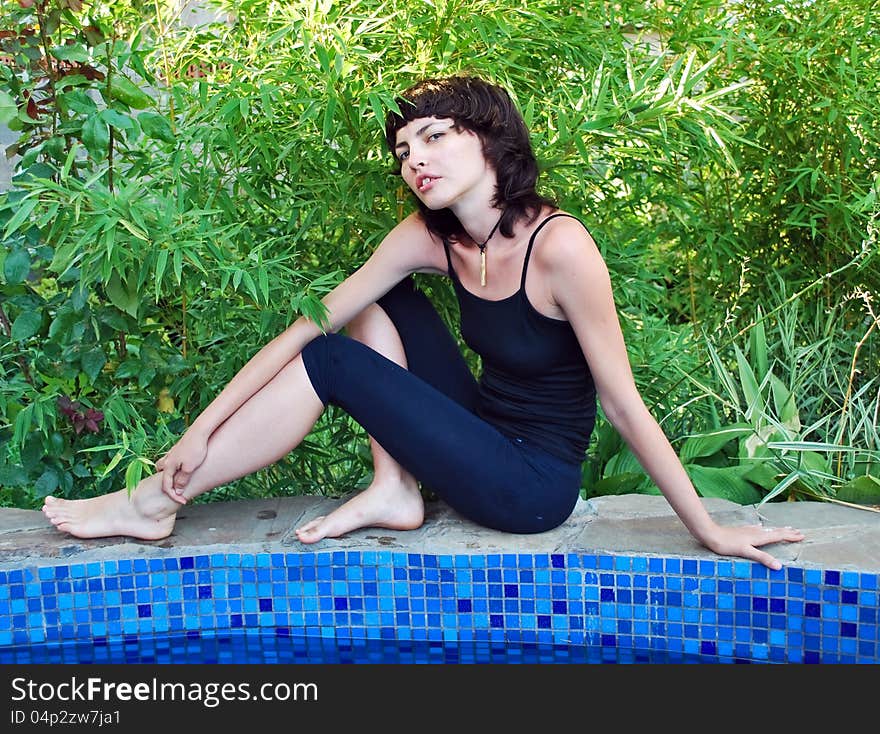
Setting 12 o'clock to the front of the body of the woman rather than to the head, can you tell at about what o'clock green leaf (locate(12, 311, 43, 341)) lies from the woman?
The green leaf is roughly at 2 o'clock from the woman.

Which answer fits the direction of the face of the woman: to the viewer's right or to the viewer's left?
to the viewer's left

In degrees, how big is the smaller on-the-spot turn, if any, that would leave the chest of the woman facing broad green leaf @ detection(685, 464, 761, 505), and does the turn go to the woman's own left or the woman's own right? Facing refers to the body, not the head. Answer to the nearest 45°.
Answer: approximately 180°

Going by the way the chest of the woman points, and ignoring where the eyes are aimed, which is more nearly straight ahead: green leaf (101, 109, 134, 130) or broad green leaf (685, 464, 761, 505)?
the green leaf

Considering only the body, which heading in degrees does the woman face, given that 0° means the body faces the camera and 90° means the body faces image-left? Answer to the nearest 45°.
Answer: approximately 45°

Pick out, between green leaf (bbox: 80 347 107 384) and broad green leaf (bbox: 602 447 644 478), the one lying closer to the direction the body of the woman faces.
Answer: the green leaf

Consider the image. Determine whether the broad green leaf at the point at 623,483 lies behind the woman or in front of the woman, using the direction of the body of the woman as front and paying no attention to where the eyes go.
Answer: behind

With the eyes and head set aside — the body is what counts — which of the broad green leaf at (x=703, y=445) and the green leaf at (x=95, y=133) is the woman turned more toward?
the green leaf

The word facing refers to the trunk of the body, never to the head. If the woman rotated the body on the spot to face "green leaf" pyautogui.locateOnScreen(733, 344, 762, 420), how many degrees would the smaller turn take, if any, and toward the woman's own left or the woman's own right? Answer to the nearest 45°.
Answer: approximately 180°

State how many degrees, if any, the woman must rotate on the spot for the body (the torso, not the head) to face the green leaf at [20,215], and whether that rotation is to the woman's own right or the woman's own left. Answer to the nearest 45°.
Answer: approximately 45° to the woman's own right
